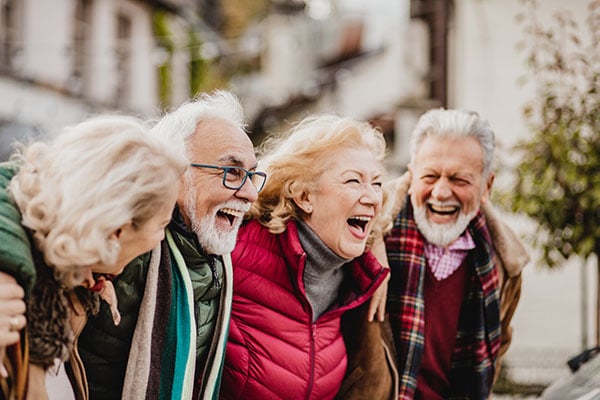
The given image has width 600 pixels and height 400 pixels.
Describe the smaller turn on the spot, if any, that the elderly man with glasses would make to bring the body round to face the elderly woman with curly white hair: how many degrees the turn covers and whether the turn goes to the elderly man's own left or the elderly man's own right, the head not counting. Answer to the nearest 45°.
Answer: approximately 90° to the elderly man's own right

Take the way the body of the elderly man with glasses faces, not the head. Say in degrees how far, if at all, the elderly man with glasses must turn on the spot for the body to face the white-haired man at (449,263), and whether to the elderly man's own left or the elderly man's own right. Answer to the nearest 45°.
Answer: approximately 90° to the elderly man's own left
